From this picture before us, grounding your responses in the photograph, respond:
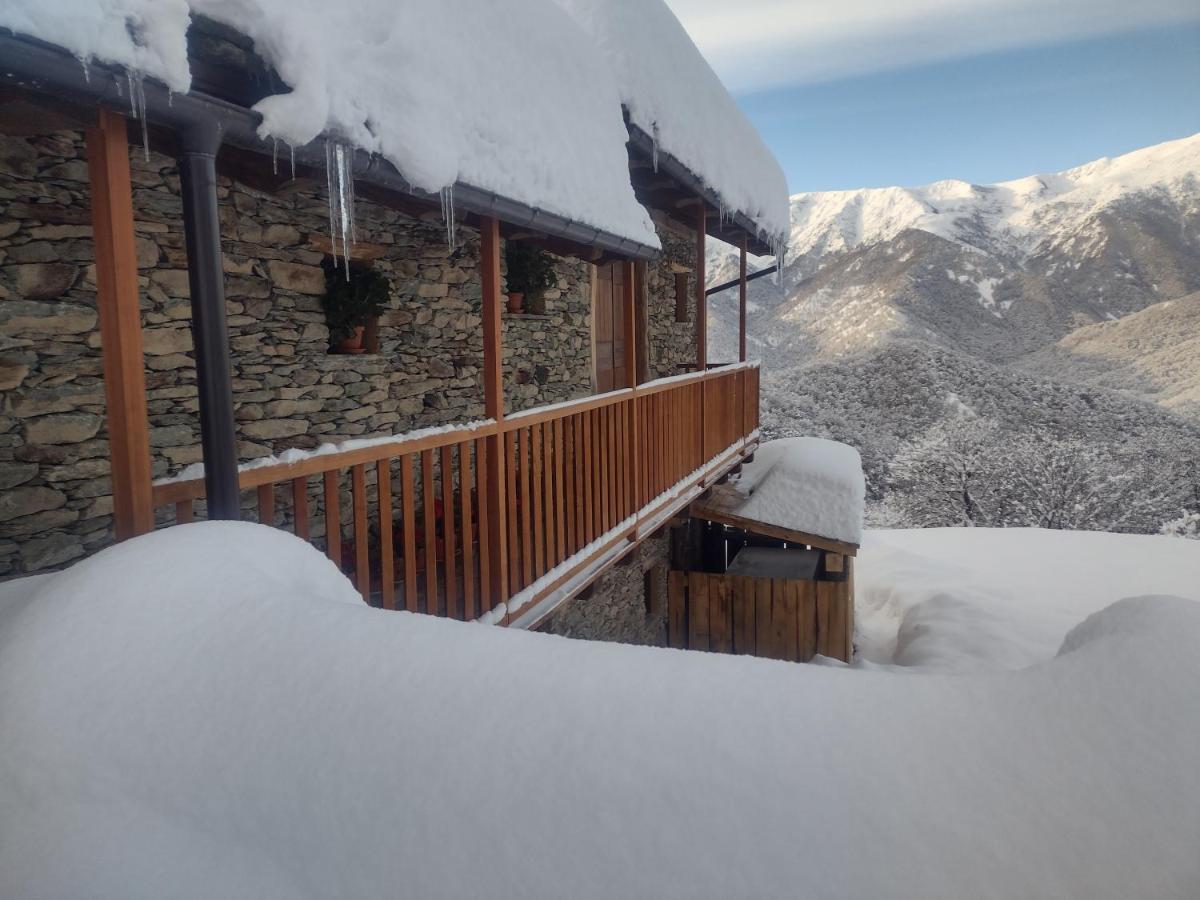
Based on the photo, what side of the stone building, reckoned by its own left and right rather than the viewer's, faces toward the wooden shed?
left

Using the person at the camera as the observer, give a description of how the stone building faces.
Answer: facing the viewer and to the right of the viewer

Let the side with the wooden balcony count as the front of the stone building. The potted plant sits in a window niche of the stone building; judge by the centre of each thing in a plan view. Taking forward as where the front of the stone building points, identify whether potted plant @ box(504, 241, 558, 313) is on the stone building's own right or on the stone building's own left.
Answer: on the stone building's own left
